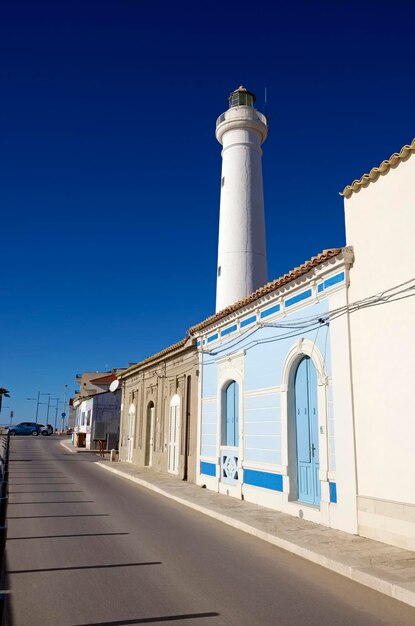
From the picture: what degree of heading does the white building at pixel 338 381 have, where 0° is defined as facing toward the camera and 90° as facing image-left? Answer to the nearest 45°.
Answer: approximately 45°
